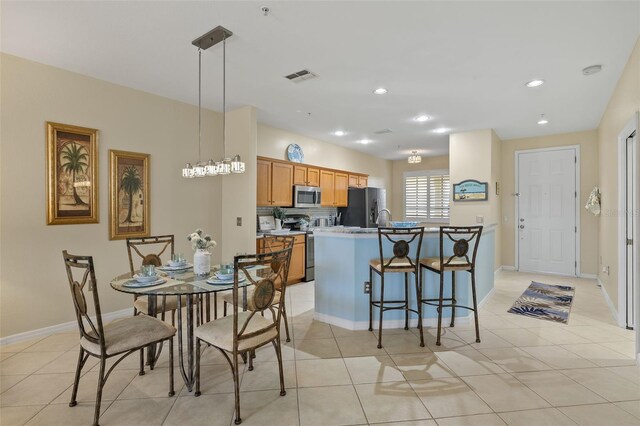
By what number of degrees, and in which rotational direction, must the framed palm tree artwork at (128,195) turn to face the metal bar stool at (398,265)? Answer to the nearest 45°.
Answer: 0° — it already faces it

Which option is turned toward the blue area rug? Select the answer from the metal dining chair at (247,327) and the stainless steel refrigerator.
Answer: the stainless steel refrigerator

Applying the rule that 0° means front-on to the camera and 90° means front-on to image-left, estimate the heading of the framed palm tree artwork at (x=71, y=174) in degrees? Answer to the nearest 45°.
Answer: approximately 315°

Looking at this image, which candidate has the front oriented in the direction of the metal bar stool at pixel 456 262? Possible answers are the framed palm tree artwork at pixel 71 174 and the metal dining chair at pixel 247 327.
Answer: the framed palm tree artwork

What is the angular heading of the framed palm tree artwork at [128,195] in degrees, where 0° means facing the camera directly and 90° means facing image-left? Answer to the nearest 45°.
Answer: approximately 315°

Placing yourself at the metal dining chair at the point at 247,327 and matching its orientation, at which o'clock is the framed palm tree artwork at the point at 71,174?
The framed palm tree artwork is roughly at 12 o'clock from the metal dining chair.

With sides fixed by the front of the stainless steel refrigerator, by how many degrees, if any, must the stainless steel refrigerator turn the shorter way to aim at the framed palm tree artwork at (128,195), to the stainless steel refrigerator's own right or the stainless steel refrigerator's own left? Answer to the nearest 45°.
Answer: approximately 90° to the stainless steel refrigerator's own right

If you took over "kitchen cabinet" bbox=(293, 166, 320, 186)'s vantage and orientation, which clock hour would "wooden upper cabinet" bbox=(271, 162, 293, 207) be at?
The wooden upper cabinet is roughly at 3 o'clock from the kitchen cabinet.

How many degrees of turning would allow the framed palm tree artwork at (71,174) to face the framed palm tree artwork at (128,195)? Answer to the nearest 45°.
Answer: approximately 45° to its left

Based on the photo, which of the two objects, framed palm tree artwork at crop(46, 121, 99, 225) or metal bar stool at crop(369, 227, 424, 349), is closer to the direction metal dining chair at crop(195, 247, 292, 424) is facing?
the framed palm tree artwork

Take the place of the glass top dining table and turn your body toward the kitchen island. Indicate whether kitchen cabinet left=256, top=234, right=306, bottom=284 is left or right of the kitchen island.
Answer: left

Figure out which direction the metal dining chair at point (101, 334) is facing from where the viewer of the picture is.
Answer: facing away from the viewer and to the right of the viewer

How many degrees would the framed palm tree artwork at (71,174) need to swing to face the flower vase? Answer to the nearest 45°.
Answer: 0° — it already faces it

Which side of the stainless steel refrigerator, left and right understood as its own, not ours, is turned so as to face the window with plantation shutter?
left

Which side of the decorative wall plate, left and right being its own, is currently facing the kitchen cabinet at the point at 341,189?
left

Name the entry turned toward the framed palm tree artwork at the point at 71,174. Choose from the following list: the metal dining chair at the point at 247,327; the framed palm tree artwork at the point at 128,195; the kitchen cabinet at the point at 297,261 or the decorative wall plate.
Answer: the metal dining chair
